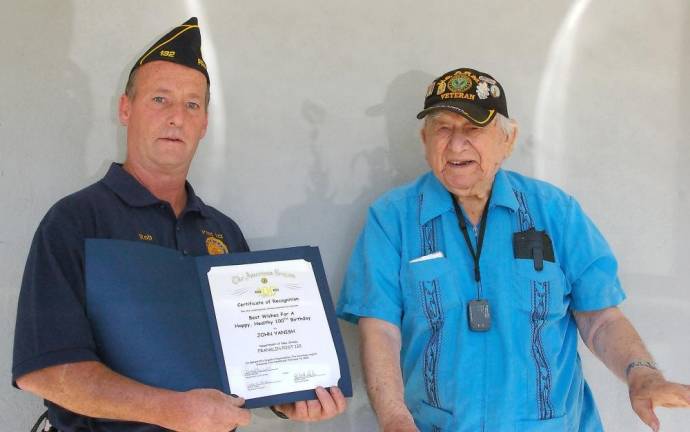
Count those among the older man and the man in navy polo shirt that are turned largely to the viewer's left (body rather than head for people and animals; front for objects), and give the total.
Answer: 0

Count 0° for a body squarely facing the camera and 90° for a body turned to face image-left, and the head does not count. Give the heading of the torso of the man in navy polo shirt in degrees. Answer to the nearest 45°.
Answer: approximately 315°

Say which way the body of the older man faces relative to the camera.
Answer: toward the camera

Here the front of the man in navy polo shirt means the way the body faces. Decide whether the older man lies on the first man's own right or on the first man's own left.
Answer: on the first man's own left

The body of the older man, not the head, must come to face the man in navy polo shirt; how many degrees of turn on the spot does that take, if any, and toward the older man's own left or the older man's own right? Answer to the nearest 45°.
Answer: approximately 45° to the older man's own right

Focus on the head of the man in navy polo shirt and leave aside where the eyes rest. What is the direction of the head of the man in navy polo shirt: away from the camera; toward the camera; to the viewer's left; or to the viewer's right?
toward the camera
